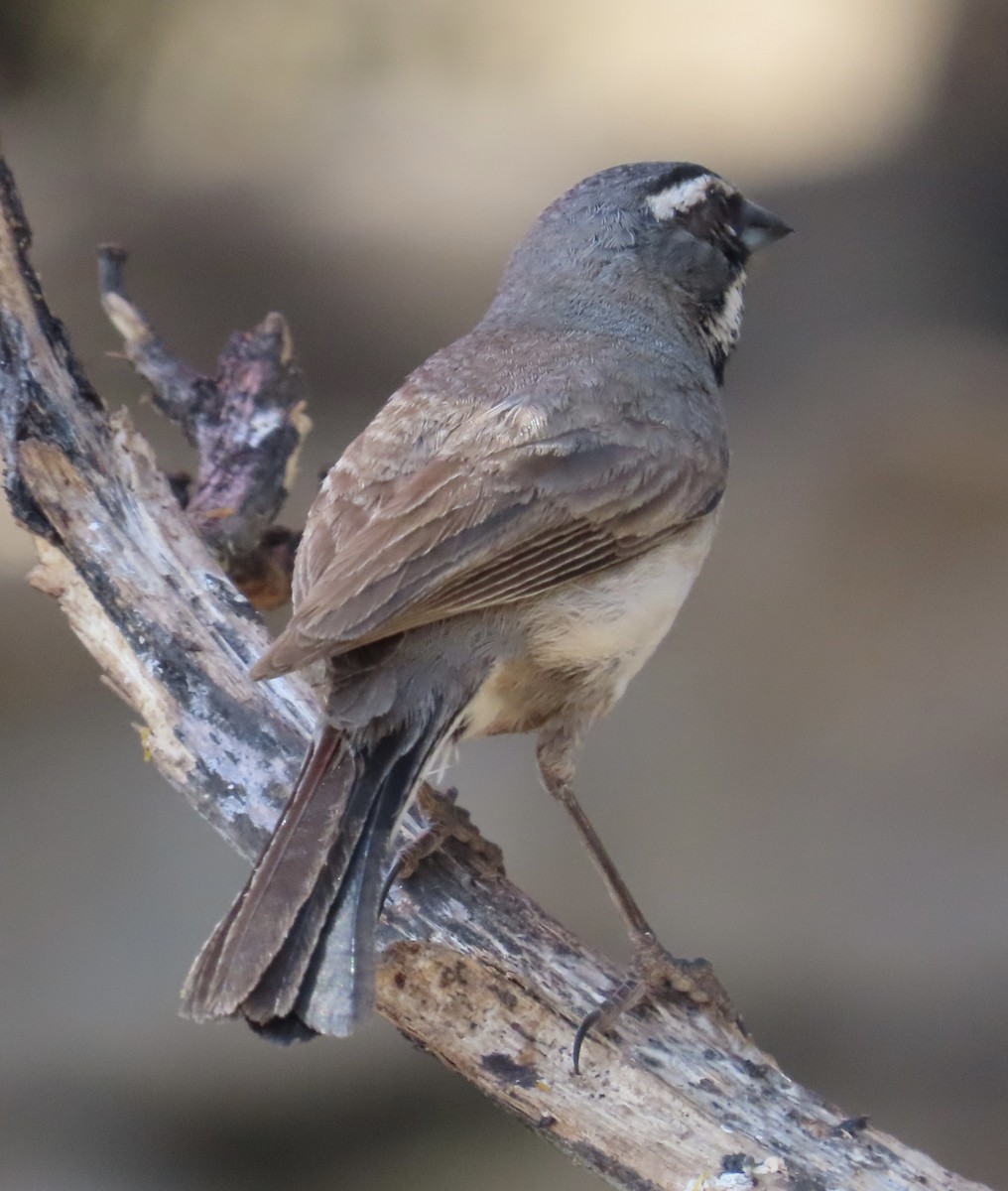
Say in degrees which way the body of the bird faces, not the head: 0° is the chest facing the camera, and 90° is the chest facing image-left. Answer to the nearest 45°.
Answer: approximately 225°
